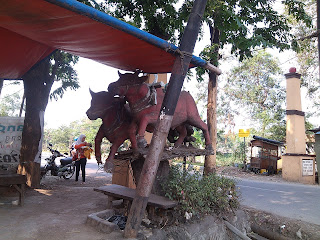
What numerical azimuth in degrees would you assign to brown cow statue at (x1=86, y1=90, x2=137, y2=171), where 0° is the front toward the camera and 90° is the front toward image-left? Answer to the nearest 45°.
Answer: approximately 45°

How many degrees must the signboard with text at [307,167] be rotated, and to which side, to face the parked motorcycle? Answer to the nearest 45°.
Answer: approximately 45° to its right

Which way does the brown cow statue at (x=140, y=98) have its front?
to the viewer's left

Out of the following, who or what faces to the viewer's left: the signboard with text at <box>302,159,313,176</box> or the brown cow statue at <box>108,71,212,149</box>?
the brown cow statue

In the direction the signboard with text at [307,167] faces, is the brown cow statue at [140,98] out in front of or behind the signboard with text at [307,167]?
in front

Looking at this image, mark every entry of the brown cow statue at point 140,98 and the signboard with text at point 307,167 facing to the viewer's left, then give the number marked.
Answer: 1

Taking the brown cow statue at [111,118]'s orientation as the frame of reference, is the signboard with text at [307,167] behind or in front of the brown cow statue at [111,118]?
behind

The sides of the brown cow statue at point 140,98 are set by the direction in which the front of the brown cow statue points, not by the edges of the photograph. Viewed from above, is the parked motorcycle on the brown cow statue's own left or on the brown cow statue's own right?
on the brown cow statue's own right

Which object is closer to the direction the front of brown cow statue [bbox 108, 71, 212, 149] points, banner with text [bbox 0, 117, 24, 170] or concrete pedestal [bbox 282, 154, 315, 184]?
the banner with text

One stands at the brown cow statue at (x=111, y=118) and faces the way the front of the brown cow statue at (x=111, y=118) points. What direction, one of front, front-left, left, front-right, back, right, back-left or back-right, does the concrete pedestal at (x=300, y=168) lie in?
back
